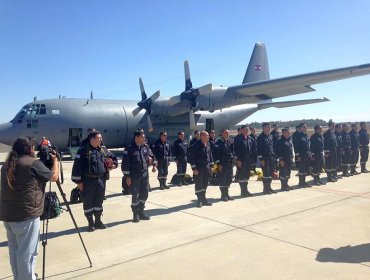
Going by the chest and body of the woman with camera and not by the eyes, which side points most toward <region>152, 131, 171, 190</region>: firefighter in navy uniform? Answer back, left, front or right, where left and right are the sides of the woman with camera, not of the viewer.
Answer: front

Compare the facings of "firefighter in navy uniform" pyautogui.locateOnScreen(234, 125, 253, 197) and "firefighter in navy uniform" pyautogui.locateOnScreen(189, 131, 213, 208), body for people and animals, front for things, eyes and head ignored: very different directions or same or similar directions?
same or similar directions

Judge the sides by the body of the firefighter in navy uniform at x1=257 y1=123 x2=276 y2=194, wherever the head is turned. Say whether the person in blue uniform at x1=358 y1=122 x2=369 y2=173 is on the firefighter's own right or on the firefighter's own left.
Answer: on the firefighter's own left

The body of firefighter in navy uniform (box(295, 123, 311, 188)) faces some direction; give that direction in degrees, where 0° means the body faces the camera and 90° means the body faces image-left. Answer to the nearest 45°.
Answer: approximately 315°

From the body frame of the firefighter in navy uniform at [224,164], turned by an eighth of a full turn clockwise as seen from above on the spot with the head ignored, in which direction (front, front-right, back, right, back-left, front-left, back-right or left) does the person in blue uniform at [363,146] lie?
back-left

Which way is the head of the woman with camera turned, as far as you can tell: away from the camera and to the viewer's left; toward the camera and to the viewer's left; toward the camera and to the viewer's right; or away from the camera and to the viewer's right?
away from the camera and to the viewer's right

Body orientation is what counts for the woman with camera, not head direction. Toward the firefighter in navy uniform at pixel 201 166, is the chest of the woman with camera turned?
yes

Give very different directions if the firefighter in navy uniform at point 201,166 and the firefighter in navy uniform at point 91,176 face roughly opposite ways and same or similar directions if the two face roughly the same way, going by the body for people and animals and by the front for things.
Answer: same or similar directions

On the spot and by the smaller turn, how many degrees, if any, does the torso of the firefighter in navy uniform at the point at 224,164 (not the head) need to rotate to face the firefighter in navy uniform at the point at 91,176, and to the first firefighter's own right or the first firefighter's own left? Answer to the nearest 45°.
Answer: approximately 90° to the first firefighter's own right

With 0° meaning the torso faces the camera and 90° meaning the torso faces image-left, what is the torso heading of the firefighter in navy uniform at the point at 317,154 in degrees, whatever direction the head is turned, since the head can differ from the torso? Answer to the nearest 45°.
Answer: approximately 315°

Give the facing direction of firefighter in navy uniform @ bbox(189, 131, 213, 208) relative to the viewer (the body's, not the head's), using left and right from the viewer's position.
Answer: facing the viewer and to the right of the viewer
